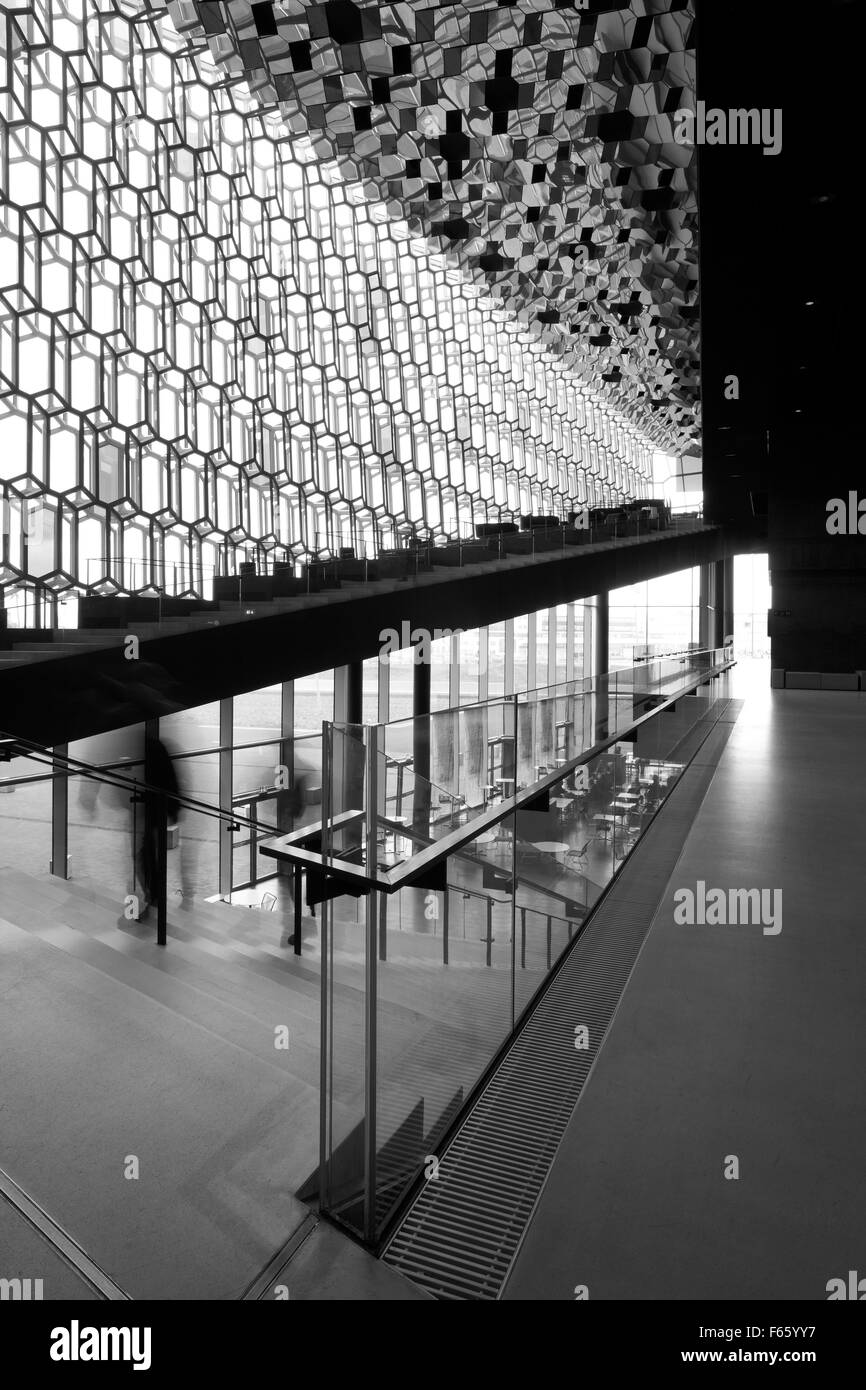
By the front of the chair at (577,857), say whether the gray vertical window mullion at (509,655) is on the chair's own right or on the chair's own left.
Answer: on the chair's own right

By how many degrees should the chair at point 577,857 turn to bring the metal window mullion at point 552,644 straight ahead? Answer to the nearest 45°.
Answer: approximately 90° to its right

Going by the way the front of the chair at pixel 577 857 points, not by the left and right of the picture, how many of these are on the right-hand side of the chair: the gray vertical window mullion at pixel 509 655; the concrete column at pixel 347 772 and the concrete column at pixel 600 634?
2

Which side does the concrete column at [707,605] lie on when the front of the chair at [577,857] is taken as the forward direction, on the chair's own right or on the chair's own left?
on the chair's own right

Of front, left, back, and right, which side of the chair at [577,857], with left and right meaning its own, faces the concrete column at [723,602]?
right

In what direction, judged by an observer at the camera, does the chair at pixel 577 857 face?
facing to the left of the viewer
